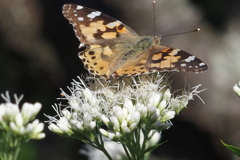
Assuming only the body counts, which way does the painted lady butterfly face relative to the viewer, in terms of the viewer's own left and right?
facing away from the viewer and to the right of the viewer
